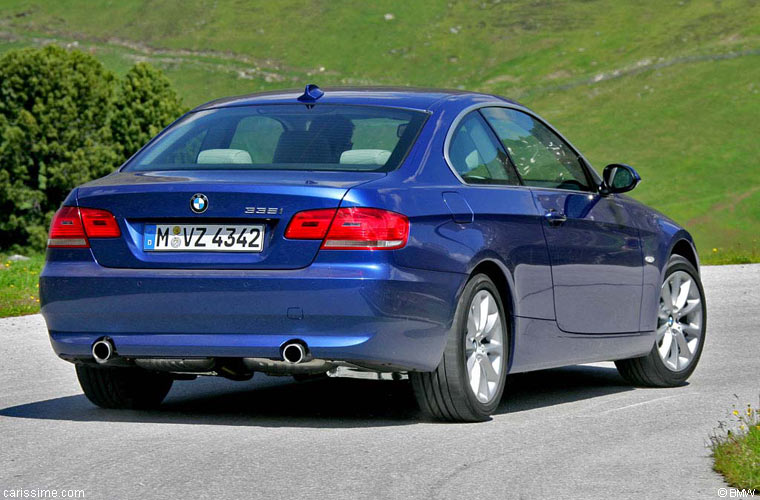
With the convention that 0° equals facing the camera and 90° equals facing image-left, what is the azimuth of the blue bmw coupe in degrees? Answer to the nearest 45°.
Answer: approximately 225°
